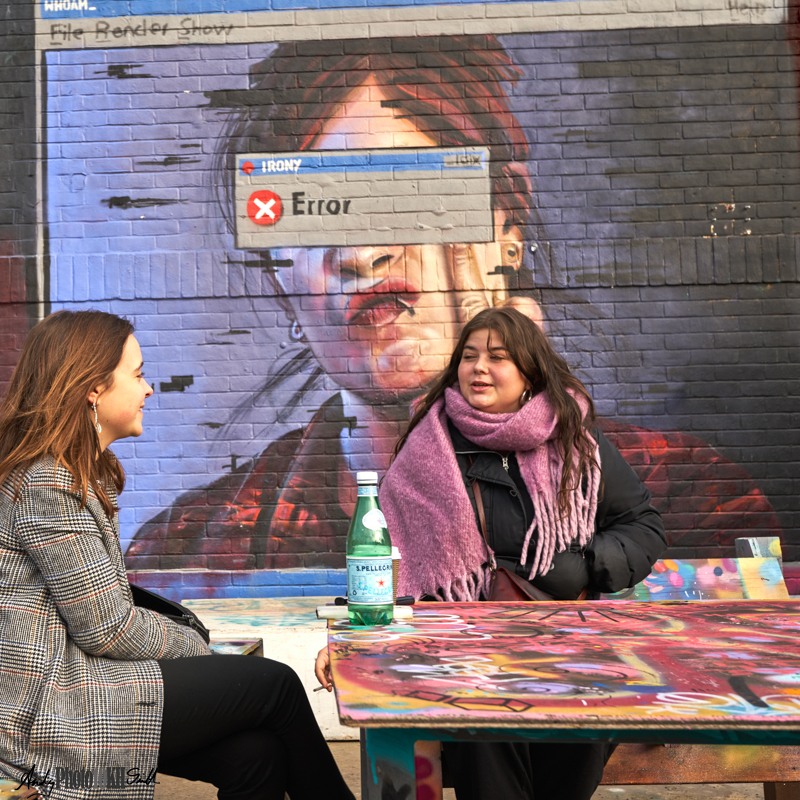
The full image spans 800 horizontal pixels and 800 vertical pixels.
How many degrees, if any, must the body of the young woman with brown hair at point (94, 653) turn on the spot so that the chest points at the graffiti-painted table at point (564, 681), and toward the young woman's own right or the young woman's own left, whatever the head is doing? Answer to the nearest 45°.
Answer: approximately 45° to the young woman's own right

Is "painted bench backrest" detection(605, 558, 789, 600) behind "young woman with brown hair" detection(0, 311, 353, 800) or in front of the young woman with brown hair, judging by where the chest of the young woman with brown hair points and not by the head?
in front

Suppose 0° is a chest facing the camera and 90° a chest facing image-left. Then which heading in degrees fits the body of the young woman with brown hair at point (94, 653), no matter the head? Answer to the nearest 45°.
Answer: approximately 270°

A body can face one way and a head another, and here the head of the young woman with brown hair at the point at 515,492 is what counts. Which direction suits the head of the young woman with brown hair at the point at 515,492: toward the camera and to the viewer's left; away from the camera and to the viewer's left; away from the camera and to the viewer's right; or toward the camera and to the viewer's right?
toward the camera and to the viewer's left

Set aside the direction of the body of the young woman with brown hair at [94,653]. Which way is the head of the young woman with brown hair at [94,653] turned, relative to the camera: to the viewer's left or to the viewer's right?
to the viewer's right
